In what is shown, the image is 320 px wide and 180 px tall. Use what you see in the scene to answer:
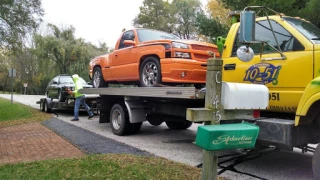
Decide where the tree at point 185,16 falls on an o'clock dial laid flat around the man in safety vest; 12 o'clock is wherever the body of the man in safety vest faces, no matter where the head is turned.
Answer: The tree is roughly at 4 o'clock from the man in safety vest.

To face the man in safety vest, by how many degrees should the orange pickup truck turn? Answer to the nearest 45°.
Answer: approximately 180°

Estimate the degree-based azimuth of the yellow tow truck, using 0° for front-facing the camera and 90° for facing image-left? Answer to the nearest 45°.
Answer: approximately 315°

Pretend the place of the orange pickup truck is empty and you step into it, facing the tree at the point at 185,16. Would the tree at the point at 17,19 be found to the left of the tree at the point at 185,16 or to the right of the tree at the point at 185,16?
left

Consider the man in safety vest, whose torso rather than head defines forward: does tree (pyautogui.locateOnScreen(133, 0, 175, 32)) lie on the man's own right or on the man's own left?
on the man's own right

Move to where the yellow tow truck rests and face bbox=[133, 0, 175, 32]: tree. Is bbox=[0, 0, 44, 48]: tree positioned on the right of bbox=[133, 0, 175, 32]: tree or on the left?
left

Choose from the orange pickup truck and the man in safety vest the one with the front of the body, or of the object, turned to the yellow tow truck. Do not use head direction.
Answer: the orange pickup truck

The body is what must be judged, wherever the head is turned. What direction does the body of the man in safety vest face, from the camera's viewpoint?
to the viewer's left

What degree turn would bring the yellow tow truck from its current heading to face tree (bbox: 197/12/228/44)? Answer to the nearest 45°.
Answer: approximately 135° to its left

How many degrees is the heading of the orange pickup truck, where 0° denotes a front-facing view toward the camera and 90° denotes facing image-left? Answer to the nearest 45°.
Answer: approximately 315°
